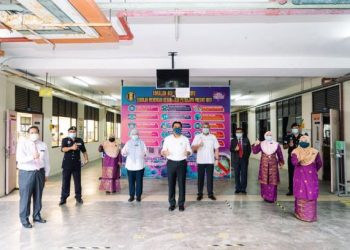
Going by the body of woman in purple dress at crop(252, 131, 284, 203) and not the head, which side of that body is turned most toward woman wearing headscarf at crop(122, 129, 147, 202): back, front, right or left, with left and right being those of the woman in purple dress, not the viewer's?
right

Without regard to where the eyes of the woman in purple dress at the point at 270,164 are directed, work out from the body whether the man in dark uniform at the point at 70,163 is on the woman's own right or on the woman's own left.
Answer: on the woman's own right

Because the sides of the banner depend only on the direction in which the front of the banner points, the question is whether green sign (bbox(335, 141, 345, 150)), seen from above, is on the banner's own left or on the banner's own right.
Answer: on the banner's own left

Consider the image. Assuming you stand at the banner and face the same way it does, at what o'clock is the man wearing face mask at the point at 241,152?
The man wearing face mask is roughly at 11 o'clock from the banner.

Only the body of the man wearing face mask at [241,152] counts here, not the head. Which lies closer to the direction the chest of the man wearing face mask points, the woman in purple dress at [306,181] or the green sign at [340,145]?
the woman in purple dress

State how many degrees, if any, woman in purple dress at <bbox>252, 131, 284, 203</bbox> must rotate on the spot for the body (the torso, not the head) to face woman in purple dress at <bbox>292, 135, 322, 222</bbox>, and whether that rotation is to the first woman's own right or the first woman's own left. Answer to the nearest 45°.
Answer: approximately 45° to the first woman's own left

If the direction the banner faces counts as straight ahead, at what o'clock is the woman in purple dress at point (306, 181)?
The woman in purple dress is roughly at 11 o'clock from the banner.

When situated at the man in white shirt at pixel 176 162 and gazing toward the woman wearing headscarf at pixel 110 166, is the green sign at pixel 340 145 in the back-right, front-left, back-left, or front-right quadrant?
back-right

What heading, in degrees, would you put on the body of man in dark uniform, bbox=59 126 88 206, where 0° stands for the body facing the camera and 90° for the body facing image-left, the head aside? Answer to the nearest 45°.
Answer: approximately 0°

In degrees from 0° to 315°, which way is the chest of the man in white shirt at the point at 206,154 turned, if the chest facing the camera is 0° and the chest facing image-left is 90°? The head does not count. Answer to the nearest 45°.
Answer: approximately 0°
